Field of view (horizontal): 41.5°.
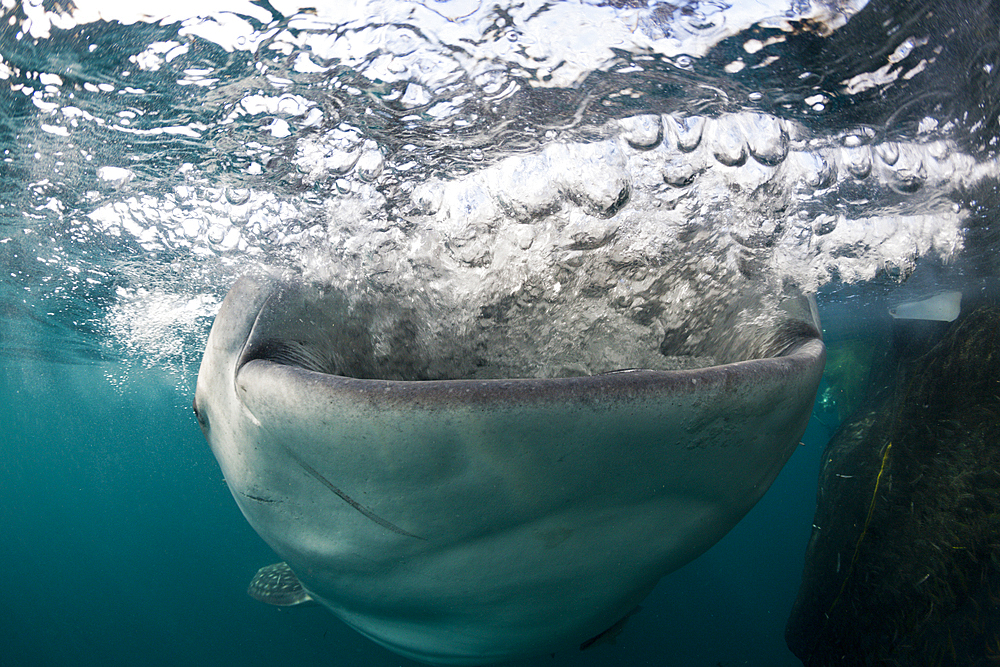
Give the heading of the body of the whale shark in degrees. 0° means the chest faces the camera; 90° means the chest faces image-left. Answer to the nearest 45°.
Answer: approximately 0°
